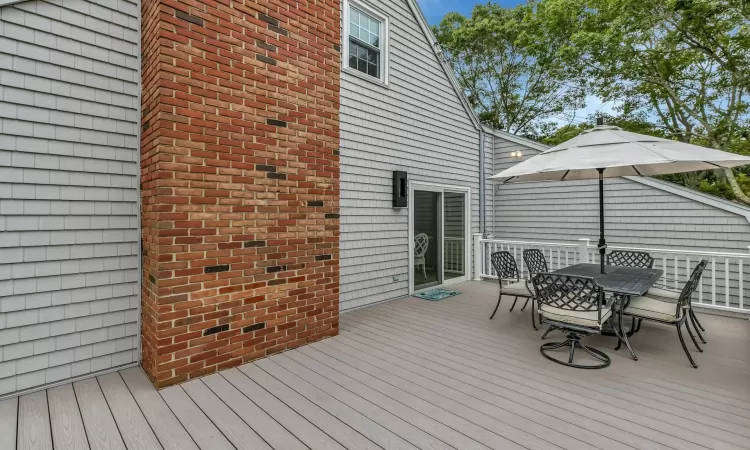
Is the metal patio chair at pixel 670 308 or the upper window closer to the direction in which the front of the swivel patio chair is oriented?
the metal patio chair

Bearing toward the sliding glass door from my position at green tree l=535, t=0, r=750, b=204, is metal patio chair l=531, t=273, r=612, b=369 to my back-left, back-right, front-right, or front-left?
front-left

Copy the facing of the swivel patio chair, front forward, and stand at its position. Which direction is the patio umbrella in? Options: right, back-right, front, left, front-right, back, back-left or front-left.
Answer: front

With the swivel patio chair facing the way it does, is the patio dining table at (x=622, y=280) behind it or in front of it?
in front

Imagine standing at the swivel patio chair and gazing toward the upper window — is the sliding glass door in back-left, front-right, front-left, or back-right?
front-right

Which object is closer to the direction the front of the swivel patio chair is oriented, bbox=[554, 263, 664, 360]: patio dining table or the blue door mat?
the patio dining table
